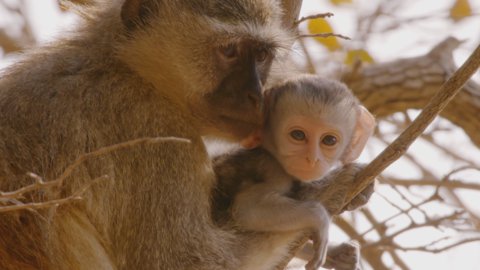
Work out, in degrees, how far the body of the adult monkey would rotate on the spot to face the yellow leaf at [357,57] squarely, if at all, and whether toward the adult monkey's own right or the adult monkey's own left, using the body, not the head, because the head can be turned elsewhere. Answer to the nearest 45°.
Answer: approximately 45° to the adult monkey's own left

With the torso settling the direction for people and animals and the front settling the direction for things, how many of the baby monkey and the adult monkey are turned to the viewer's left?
0

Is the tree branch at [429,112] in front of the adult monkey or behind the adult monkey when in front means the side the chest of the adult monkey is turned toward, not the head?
in front

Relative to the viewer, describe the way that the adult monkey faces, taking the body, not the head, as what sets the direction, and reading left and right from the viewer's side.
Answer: facing to the right of the viewer

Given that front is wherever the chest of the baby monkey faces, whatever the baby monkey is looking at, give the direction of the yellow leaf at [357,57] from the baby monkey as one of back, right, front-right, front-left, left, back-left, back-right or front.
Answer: back-left

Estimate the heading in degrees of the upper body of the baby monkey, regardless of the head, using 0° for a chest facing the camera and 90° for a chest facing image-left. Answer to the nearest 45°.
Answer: approximately 315°
